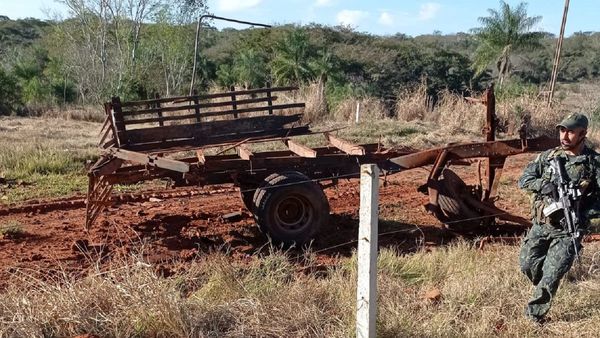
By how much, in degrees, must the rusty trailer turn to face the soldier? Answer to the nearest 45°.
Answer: approximately 45° to its right

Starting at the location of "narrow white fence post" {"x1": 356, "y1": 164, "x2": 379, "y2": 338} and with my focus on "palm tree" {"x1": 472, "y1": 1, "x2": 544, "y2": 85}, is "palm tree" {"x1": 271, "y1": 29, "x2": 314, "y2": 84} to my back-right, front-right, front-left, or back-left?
front-left

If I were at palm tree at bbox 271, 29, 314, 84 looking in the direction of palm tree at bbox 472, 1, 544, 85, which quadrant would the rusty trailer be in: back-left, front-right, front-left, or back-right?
front-right

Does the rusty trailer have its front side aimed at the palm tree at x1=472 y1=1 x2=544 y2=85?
no

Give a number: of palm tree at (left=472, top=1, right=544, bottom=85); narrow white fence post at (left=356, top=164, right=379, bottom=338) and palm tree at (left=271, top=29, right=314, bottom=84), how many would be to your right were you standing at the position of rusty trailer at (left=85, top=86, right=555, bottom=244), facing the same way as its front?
1

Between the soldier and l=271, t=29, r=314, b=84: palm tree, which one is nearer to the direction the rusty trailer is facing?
the soldier

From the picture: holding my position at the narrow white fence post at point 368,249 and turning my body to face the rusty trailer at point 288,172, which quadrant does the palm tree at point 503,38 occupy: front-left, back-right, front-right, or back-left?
front-right

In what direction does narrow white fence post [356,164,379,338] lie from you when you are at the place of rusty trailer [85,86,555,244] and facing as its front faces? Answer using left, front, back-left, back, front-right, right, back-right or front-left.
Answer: right

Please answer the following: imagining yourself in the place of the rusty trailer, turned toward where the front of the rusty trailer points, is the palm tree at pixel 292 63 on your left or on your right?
on your left

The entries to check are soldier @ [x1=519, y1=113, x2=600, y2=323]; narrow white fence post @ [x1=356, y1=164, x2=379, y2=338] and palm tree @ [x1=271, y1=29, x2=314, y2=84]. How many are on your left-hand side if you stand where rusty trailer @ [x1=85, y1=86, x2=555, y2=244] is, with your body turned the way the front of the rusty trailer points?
1

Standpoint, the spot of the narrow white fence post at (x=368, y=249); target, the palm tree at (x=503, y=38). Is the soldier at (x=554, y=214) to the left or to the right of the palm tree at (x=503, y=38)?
right

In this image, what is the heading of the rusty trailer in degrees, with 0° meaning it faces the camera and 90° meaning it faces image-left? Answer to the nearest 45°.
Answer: approximately 270°
